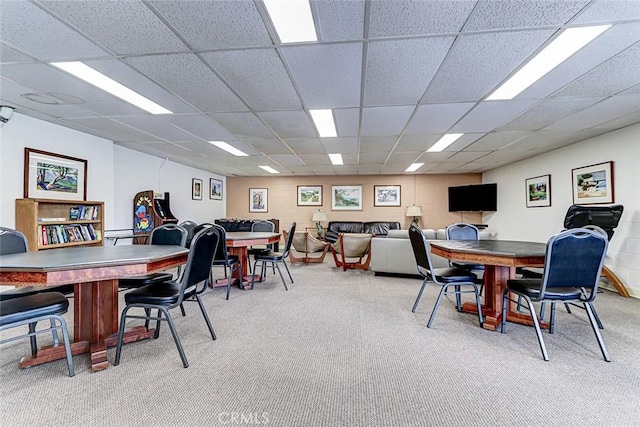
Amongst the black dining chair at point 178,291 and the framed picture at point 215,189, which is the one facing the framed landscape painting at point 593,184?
the framed picture

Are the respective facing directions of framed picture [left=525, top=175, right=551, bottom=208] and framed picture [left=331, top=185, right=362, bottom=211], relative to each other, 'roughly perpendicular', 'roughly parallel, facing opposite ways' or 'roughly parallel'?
roughly perpendicular

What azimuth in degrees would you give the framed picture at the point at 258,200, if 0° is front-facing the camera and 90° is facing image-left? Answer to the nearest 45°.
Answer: approximately 0°

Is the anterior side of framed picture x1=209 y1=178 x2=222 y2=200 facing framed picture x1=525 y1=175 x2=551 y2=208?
yes

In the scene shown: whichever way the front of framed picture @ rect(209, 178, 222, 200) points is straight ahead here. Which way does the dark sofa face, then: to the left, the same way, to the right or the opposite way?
to the right

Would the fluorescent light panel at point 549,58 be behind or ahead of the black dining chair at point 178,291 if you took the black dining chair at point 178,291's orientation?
behind

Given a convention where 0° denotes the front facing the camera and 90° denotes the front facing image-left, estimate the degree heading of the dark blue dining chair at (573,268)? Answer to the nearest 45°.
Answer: approximately 135°

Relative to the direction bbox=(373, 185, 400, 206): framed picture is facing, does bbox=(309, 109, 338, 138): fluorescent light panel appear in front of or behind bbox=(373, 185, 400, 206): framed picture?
in front

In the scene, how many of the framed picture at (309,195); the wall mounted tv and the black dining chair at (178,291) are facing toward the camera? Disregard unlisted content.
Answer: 2

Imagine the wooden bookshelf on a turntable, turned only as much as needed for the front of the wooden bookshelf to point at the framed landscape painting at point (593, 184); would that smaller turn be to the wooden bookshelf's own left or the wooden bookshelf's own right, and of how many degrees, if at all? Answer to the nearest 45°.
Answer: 0° — it already faces it
